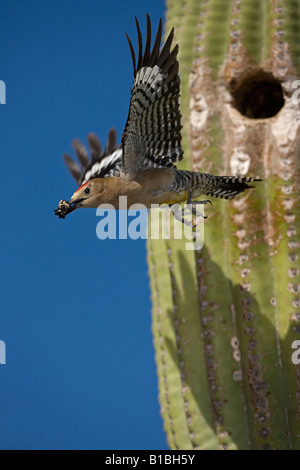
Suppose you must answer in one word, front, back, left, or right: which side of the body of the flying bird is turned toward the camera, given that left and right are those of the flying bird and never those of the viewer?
left

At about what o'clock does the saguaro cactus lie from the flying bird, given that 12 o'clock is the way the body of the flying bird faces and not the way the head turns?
The saguaro cactus is roughly at 4 o'clock from the flying bird.
